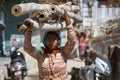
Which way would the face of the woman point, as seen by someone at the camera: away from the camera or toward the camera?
toward the camera

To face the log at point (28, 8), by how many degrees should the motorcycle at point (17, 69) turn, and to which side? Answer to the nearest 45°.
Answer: approximately 180°

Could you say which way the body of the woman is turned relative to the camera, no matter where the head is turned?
toward the camera
